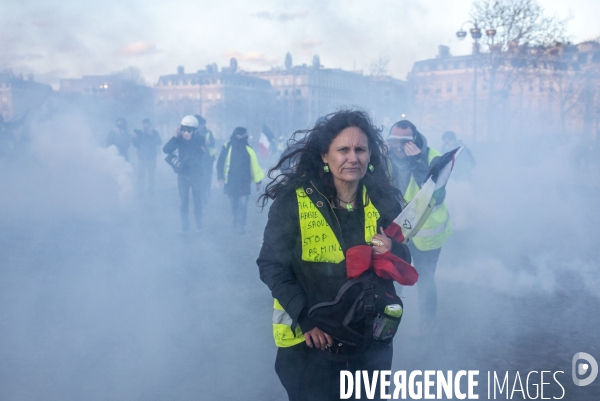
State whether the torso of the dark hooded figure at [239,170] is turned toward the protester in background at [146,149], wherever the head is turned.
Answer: no

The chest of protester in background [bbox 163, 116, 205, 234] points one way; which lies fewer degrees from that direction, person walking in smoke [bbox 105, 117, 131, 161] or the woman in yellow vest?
the woman in yellow vest

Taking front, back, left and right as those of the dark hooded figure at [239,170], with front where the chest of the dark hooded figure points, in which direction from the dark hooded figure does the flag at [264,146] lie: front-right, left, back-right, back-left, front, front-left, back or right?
back

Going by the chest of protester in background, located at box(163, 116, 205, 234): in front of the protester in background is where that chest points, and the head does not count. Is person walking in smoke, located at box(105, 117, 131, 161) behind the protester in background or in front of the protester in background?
behind

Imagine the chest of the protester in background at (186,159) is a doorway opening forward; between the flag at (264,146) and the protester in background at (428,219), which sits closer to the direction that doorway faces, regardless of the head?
the protester in background

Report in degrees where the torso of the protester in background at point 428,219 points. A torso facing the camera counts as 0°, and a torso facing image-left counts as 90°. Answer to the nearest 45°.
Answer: approximately 45°

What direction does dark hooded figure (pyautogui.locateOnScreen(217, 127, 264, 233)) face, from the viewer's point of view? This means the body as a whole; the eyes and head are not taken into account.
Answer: toward the camera

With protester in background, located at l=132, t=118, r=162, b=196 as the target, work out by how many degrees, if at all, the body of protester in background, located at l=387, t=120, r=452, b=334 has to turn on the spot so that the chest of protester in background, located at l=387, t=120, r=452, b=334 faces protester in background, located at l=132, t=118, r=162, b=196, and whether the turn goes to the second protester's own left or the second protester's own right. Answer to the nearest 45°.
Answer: approximately 90° to the second protester's own right

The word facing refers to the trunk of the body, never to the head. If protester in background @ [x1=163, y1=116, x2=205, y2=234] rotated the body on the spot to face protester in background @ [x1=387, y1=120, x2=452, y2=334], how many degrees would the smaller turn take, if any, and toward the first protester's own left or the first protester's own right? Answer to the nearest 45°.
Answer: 0° — they already face them

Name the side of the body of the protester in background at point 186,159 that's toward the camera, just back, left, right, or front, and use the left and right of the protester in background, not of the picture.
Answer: front

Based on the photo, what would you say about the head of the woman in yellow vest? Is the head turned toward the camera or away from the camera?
toward the camera

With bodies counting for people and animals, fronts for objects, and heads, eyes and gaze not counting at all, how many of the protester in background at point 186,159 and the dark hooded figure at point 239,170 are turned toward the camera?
2

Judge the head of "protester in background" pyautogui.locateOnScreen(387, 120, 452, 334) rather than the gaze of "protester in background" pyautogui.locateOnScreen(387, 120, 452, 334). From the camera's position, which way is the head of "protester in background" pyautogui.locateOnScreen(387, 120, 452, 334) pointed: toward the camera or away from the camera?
toward the camera

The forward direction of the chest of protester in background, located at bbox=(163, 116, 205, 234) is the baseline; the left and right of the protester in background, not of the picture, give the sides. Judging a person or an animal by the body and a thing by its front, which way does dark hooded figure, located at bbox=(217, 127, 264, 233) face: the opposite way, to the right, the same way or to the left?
the same way
